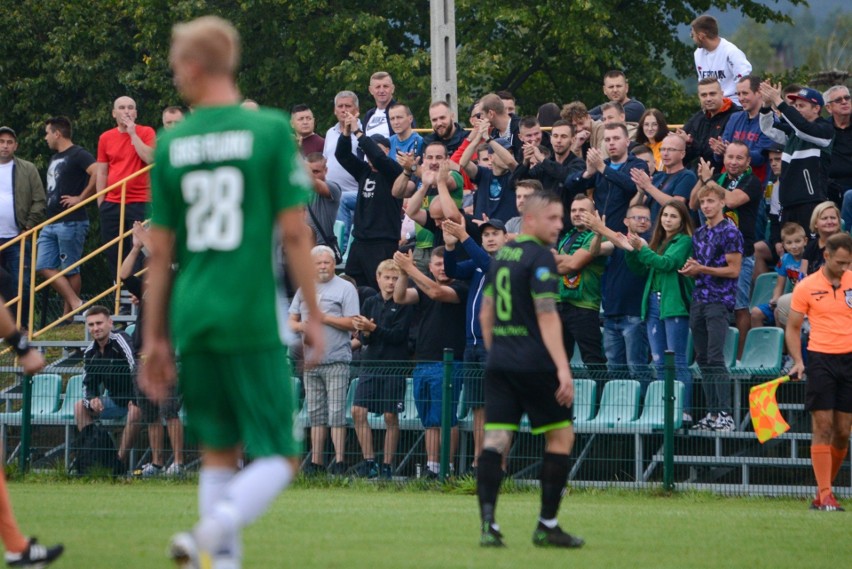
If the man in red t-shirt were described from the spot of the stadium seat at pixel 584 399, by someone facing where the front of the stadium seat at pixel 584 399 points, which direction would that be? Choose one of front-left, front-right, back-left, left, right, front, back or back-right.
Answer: back-right

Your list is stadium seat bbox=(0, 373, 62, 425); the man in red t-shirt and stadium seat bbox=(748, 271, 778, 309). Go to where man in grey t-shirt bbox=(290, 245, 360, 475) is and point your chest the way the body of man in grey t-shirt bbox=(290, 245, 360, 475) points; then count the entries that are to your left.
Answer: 1

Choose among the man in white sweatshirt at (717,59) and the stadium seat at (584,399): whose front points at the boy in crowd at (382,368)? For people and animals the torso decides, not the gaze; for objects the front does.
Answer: the man in white sweatshirt

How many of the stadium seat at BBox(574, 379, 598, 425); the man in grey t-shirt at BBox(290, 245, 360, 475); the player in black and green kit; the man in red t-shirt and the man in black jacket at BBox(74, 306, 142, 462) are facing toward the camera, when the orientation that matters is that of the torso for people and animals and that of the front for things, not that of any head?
4

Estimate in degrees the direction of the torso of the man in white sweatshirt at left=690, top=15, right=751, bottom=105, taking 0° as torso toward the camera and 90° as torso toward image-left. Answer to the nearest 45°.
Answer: approximately 45°

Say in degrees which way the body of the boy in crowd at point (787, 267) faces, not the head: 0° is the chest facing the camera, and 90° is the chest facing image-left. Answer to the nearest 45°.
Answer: approximately 45°

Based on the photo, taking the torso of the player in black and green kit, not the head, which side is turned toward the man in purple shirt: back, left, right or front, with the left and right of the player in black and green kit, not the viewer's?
front

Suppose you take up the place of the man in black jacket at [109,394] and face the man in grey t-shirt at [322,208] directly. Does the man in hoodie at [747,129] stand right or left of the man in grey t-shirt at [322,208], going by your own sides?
right

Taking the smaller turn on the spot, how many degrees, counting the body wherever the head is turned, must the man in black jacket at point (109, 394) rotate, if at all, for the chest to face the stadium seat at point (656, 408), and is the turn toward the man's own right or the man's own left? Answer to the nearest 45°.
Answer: approximately 45° to the man's own left

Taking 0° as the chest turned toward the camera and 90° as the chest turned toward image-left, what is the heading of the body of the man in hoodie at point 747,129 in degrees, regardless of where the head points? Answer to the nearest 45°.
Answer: approximately 45°
